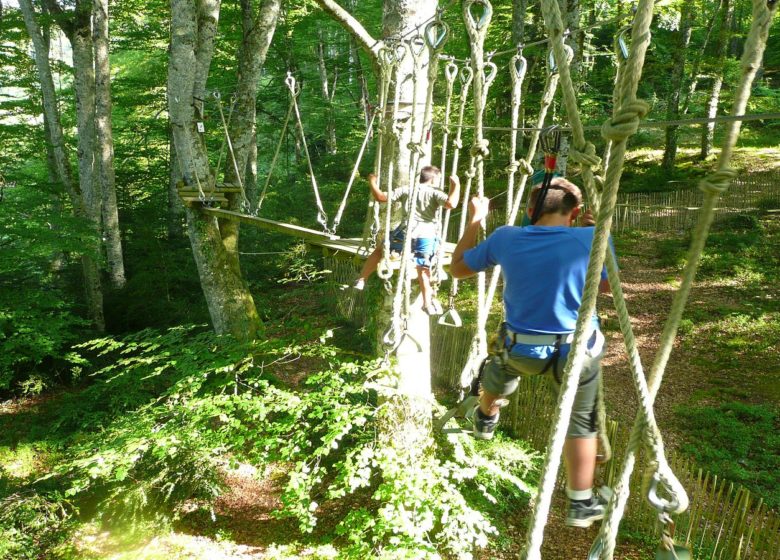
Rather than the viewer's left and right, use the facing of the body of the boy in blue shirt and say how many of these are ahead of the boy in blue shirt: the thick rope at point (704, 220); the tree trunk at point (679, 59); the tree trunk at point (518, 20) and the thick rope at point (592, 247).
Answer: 2

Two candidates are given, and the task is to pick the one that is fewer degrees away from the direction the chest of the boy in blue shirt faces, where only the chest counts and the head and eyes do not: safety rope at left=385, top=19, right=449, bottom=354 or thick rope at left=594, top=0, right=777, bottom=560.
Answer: the safety rope

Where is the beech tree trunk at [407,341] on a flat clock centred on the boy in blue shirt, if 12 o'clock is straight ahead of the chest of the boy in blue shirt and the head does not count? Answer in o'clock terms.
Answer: The beech tree trunk is roughly at 11 o'clock from the boy in blue shirt.

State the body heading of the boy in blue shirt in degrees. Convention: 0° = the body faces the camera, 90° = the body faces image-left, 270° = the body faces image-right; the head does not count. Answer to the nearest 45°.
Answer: approximately 180°

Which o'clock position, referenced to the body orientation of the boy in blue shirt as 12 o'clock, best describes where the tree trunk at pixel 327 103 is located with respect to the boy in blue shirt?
The tree trunk is roughly at 11 o'clock from the boy in blue shirt.

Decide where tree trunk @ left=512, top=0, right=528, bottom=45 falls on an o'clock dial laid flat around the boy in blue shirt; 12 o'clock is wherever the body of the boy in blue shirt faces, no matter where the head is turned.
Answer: The tree trunk is roughly at 12 o'clock from the boy in blue shirt.

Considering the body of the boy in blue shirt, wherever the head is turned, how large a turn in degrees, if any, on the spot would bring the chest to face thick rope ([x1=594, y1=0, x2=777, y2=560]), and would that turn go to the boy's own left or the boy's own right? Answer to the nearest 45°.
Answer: approximately 180°

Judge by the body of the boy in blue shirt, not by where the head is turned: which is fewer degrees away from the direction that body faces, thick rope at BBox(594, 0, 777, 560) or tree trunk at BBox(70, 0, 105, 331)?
the tree trunk

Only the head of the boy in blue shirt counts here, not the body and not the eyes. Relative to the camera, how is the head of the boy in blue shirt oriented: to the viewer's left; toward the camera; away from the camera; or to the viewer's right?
away from the camera

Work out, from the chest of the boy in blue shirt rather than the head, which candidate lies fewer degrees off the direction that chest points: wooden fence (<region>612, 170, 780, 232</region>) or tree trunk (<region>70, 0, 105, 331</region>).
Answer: the wooden fence

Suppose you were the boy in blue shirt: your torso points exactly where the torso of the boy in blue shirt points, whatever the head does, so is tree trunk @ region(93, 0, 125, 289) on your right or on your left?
on your left
